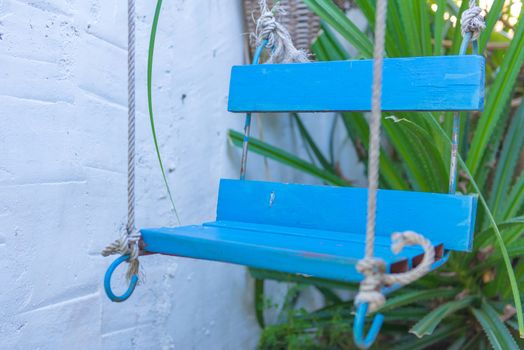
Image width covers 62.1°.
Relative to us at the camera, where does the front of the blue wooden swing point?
facing the viewer and to the left of the viewer
